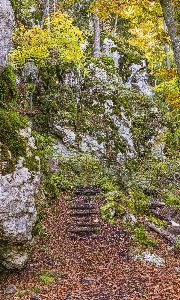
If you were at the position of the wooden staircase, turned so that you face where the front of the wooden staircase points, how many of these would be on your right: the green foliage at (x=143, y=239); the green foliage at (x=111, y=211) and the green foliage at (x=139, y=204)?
0

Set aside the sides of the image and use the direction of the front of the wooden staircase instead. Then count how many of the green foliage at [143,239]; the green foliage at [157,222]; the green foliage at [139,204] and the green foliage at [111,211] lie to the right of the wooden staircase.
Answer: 0

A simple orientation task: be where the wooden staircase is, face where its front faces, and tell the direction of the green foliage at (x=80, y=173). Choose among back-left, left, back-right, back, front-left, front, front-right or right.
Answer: back

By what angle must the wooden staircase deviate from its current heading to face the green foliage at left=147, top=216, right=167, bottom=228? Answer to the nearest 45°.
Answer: approximately 90° to its left

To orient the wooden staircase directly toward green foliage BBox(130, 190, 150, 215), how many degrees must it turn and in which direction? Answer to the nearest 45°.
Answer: approximately 135° to its left

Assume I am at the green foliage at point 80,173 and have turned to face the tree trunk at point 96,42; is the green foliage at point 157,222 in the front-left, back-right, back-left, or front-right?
back-right

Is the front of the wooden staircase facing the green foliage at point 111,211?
no

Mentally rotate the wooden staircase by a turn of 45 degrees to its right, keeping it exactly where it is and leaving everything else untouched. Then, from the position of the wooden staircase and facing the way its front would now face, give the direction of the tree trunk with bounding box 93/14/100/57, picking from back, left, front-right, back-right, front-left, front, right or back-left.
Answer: back-right

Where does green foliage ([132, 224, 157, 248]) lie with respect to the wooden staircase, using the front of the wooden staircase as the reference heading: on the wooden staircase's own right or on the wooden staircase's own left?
on the wooden staircase's own left

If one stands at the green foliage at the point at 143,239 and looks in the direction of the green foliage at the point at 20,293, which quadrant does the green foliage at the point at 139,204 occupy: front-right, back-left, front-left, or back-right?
back-right

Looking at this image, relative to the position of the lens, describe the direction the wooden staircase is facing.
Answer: facing the viewer

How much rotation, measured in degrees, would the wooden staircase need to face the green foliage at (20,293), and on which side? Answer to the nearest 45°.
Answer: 0° — it already faces it
